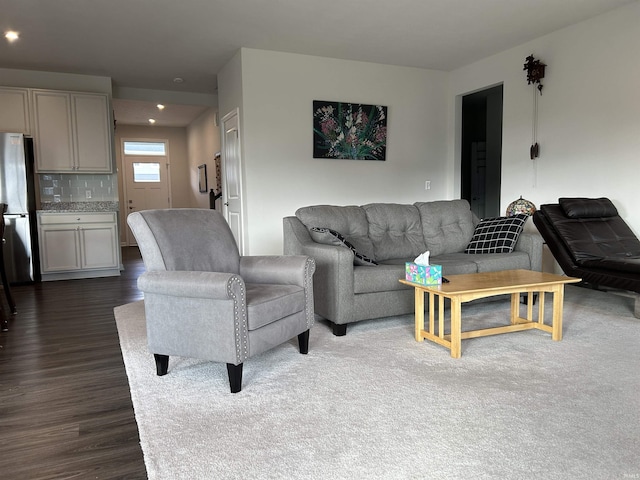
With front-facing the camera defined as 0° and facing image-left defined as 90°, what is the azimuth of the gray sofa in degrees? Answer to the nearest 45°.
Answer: approximately 315°

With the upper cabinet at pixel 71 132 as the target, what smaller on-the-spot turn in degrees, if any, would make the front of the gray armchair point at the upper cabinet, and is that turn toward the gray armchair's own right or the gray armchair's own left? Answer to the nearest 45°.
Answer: approximately 180°

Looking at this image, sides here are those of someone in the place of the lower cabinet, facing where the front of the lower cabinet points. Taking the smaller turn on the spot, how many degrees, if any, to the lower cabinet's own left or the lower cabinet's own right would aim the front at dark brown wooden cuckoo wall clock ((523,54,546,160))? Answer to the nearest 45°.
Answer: approximately 45° to the lower cabinet's own left

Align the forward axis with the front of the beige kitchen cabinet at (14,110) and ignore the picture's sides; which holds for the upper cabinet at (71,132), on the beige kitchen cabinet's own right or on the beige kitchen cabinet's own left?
on the beige kitchen cabinet's own left

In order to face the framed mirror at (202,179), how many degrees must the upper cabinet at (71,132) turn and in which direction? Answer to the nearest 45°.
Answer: approximately 135° to its left

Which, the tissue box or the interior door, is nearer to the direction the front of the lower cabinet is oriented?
the tissue box

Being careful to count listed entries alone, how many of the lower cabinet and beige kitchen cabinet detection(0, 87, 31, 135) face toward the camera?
2

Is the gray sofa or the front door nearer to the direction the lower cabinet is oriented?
the gray sofa

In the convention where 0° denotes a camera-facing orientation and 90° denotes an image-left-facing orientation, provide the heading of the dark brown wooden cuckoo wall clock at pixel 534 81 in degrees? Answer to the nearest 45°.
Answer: approximately 45°
